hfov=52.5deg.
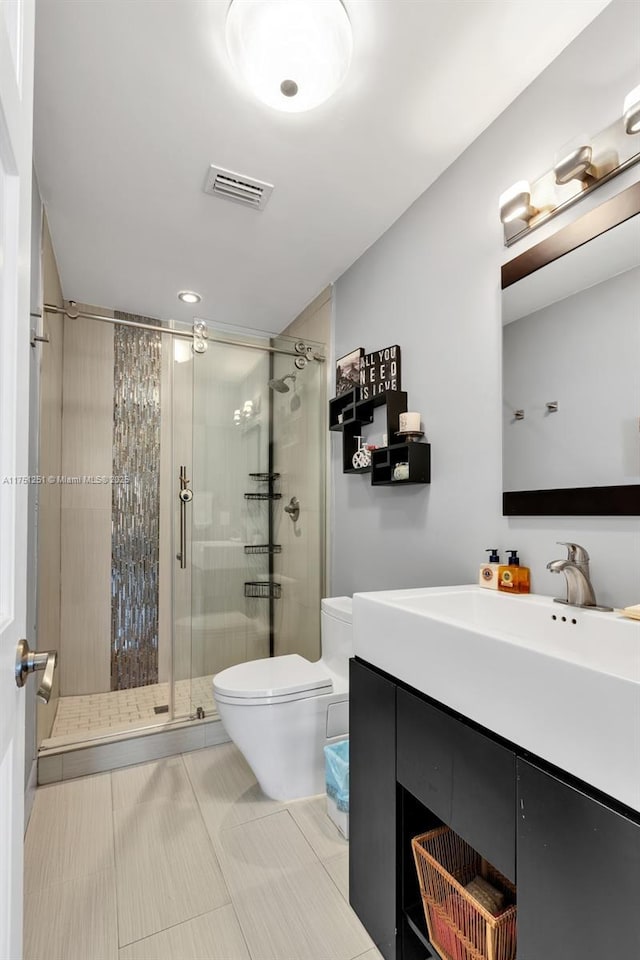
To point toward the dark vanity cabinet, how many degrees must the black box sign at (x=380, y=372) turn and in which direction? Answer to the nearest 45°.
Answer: approximately 45° to its left

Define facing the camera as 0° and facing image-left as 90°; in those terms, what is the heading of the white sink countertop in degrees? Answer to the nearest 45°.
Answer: approximately 45°

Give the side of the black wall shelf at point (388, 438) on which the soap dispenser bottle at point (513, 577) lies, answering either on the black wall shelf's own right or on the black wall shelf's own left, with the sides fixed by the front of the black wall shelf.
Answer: on the black wall shelf's own left

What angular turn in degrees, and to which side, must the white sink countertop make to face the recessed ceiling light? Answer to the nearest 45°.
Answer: approximately 90° to its right

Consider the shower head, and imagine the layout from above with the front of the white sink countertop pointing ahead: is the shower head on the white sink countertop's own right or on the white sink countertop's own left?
on the white sink countertop's own right

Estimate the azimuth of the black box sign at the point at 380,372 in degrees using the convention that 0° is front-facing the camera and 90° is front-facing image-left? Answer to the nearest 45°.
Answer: approximately 45°

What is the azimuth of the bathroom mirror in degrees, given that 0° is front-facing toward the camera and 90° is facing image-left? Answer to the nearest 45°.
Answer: approximately 45°
